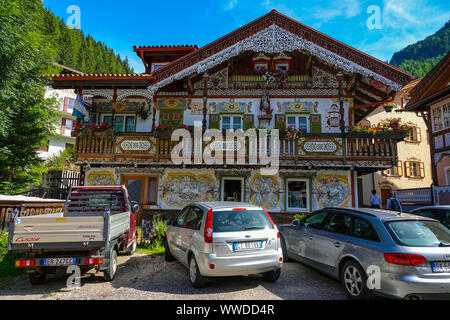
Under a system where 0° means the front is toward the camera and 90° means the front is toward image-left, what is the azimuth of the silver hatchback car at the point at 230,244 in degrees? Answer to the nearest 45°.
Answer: approximately 135°

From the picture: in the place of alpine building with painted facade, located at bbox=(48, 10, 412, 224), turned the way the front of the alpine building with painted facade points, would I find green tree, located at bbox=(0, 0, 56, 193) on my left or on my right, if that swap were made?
on my right

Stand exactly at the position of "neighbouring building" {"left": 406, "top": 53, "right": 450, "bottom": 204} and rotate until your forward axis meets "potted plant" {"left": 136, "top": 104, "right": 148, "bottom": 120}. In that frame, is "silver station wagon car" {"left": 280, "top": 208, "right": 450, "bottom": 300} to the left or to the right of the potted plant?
left

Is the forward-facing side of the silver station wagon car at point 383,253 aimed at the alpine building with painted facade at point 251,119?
yes

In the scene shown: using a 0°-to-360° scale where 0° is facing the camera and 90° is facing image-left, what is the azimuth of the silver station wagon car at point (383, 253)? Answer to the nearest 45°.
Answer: approximately 135°

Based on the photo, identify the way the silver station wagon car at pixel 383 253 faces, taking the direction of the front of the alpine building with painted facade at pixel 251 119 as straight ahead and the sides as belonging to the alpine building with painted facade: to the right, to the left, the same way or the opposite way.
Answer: the opposite way

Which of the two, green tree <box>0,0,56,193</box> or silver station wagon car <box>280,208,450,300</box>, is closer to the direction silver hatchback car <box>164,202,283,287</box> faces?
the green tree

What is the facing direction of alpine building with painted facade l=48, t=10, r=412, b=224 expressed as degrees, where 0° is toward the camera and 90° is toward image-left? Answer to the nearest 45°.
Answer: approximately 0°

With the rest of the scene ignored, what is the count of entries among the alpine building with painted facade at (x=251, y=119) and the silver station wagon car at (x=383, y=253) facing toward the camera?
1

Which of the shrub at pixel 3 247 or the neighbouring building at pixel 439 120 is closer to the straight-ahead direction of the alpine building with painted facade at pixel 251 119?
the shrub

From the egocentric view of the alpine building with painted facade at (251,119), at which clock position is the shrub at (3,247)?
The shrub is roughly at 2 o'clock from the alpine building with painted facade.

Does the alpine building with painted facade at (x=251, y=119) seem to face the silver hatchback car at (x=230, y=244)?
yes

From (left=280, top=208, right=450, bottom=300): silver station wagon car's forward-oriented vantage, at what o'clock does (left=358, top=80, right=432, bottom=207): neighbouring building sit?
The neighbouring building is roughly at 2 o'clock from the silver station wagon car.
